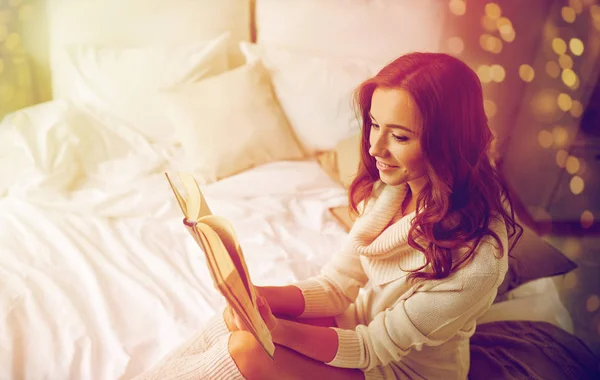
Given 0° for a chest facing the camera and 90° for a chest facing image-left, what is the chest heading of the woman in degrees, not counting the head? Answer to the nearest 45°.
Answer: approximately 45°

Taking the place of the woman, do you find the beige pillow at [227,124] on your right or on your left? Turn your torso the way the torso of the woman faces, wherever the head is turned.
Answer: on your right

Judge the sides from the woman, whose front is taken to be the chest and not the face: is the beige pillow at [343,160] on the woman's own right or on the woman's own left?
on the woman's own right

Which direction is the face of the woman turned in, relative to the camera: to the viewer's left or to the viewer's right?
to the viewer's left

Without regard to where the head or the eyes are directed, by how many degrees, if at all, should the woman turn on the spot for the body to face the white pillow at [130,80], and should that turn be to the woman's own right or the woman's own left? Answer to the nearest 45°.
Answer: approximately 90° to the woman's own right

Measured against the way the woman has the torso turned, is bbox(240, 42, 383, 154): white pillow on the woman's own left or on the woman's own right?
on the woman's own right
